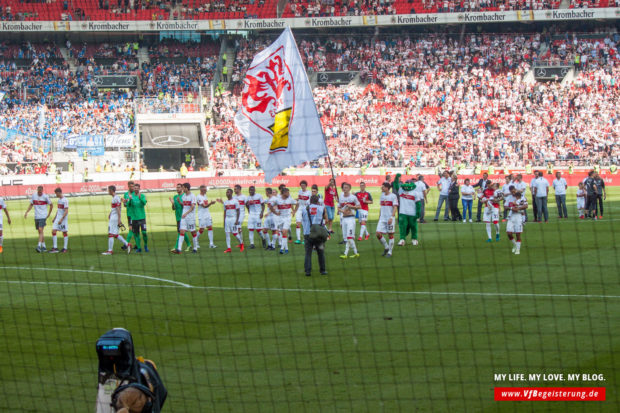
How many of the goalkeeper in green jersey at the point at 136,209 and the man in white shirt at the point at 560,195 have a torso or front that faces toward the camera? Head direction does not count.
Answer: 2

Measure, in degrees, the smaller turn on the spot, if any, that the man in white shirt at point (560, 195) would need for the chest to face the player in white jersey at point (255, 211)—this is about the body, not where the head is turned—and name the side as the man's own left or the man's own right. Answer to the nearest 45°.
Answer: approximately 45° to the man's own right

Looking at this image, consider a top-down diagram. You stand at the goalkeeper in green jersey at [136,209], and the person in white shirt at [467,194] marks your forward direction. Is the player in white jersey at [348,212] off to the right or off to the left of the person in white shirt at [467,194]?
right

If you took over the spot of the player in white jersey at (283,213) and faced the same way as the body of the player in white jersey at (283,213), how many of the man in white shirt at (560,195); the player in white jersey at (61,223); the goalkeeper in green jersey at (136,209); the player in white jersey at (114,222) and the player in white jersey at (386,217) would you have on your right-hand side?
3

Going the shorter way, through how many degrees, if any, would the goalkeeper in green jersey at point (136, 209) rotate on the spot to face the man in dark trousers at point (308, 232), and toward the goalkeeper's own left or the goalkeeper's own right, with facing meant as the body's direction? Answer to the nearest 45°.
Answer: approximately 45° to the goalkeeper's own left

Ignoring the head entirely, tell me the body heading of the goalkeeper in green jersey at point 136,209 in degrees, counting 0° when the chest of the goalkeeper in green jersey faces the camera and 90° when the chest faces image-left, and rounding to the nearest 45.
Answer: approximately 0°

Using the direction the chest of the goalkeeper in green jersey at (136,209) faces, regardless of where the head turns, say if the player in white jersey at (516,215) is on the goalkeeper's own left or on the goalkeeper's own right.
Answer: on the goalkeeper's own left
